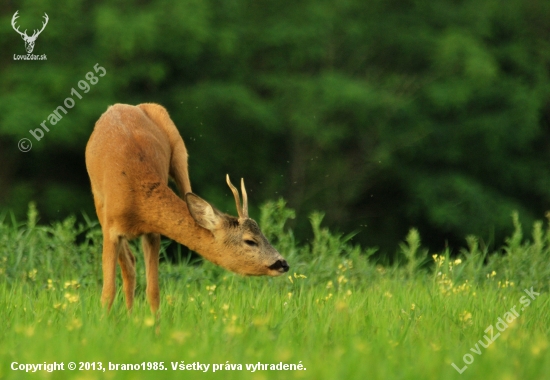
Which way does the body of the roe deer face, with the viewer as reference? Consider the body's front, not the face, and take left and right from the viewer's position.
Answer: facing the viewer
